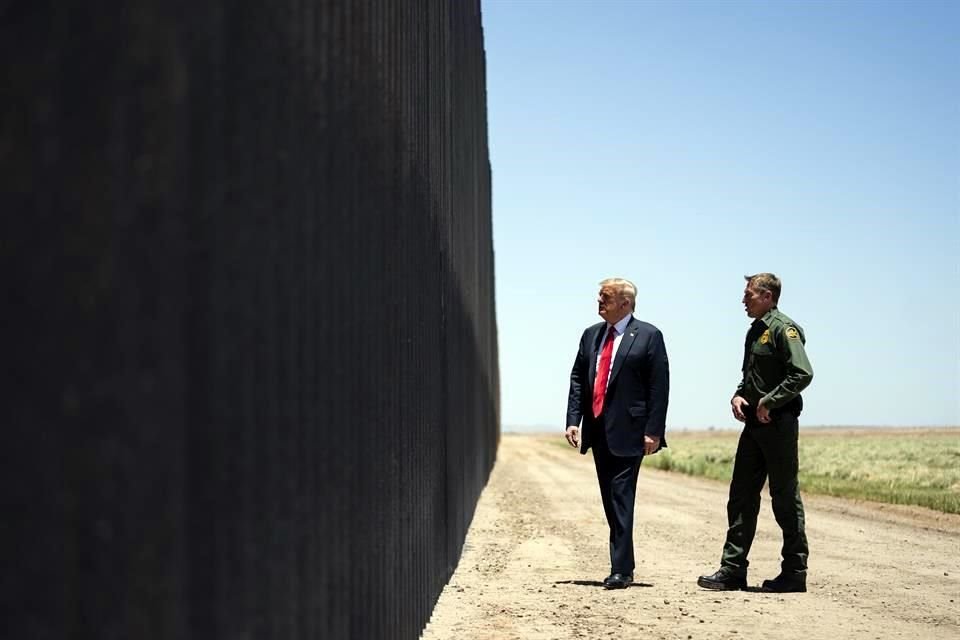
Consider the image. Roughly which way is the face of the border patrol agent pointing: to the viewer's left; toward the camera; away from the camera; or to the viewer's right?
to the viewer's left

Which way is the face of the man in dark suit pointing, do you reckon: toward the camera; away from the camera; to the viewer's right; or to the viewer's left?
to the viewer's left

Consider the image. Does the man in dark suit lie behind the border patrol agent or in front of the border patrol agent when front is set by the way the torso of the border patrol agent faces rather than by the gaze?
in front

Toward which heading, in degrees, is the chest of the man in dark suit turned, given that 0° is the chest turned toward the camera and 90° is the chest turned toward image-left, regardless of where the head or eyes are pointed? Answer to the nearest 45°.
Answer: approximately 45°

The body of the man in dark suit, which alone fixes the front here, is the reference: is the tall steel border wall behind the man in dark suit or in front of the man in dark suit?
in front

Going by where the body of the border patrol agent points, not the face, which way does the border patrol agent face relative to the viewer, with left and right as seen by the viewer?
facing the viewer and to the left of the viewer

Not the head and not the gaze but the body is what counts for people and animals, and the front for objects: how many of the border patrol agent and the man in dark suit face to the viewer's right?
0
